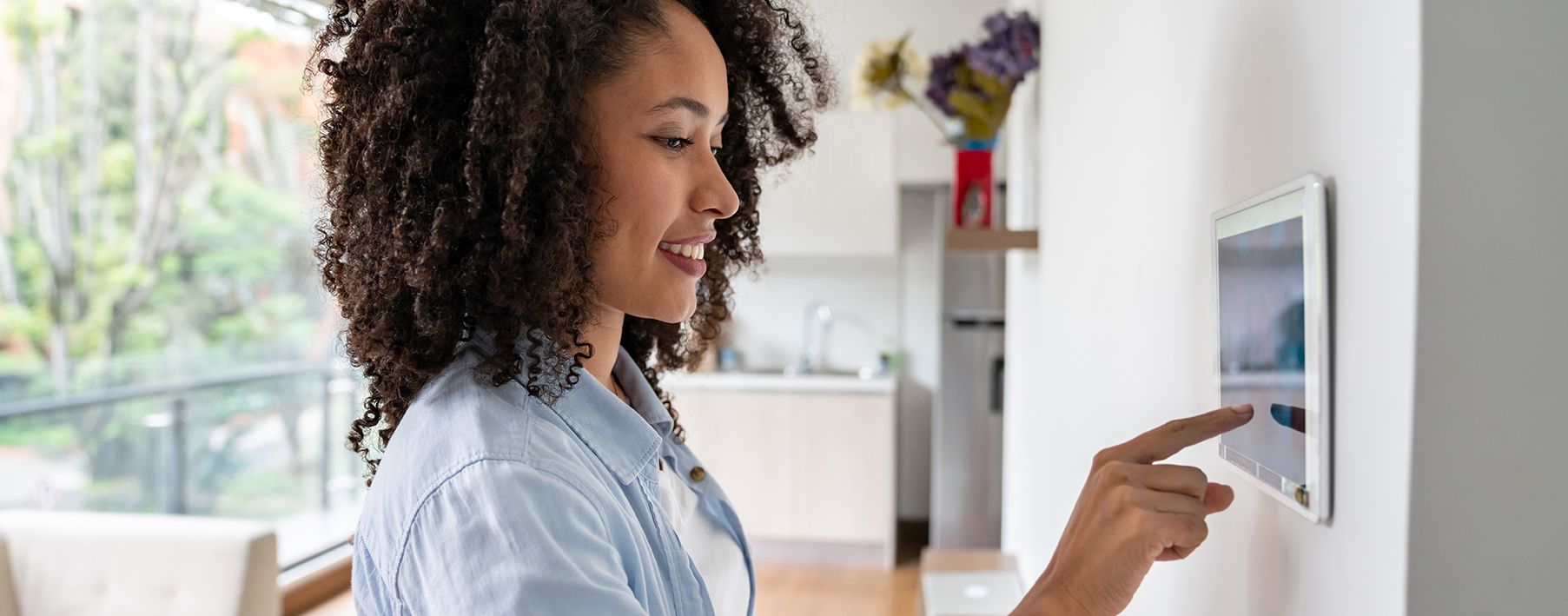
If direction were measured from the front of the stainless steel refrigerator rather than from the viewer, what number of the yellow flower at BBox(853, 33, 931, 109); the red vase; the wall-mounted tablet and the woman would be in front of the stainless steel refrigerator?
4

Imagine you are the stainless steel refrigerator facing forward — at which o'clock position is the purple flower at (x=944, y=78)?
The purple flower is roughly at 12 o'clock from the stainless steel refrigerator.

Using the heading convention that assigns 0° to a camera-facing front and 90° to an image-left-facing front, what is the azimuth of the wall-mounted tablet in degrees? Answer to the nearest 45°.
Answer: approximately 45°

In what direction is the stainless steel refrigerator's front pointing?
toward the camera

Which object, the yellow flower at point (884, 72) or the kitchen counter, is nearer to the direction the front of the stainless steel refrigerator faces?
the yellow flower

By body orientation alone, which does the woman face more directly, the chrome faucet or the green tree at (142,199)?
the chrome faucet

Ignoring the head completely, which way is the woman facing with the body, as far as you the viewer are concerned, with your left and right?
facing to the right of the viewer

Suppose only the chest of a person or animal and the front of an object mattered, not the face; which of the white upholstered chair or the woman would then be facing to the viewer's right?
the woman

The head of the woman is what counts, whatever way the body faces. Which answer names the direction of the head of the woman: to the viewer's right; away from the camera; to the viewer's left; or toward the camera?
to the viewer's right
